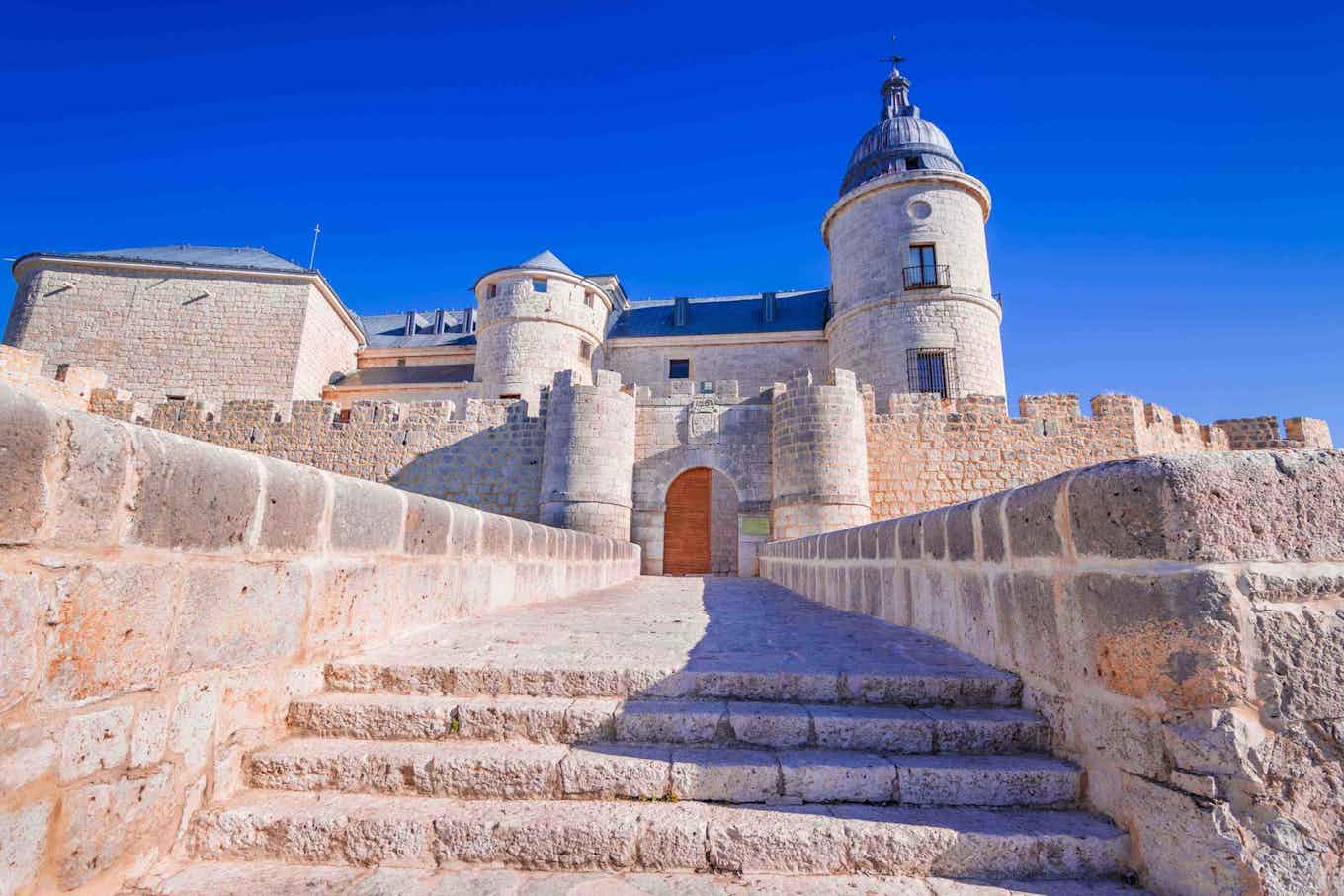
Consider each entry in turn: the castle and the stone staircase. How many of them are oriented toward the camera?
2

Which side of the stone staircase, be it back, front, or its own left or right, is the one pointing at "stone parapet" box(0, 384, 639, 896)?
right

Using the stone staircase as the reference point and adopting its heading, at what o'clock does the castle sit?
The castle is roughly at 6 o'clock from the stone staircase.

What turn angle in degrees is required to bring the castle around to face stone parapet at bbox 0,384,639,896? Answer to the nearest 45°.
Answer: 0° — it already faces it

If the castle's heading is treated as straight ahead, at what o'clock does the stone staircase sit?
The stone staircase is roughly at 12 o'clock from the castle.

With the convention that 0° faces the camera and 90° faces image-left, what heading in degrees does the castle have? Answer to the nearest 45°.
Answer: approximately 0°

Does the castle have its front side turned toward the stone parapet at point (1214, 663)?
yes
